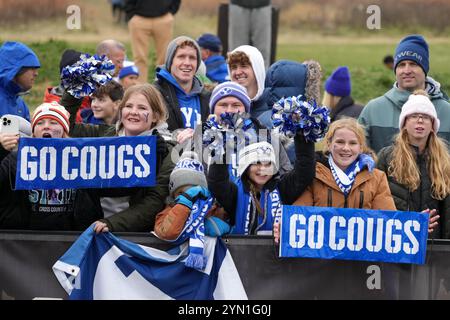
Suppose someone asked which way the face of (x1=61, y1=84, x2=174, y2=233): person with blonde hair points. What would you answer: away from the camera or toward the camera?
toward the camera

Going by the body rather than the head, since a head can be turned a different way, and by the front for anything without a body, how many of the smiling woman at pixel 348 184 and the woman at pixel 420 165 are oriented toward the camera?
2

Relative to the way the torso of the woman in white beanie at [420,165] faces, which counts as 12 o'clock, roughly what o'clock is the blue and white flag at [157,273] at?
The blue and white flag is roughly at 2 o'clock from the woman in white beanie.

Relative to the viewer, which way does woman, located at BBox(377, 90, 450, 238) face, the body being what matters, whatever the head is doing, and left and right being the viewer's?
facing the viewer

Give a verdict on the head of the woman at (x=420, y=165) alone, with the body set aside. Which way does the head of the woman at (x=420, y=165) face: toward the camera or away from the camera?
toward the camera

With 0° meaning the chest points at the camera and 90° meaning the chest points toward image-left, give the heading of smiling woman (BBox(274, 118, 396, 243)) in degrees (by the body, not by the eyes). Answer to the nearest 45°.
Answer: approximately 0°

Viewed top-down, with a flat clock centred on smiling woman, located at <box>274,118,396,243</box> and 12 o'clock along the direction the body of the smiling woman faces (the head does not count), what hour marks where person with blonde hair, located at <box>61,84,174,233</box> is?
The person with blonde hair is roughly at 3 o'clock from the smiling woman.

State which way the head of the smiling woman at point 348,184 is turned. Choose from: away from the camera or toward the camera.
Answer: toward the camera

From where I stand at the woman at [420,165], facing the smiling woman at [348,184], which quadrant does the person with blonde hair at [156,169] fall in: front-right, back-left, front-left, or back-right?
front-right

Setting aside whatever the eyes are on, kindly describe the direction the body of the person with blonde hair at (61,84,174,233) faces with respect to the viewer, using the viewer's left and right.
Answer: facing the viewer and to the left of the viewer
